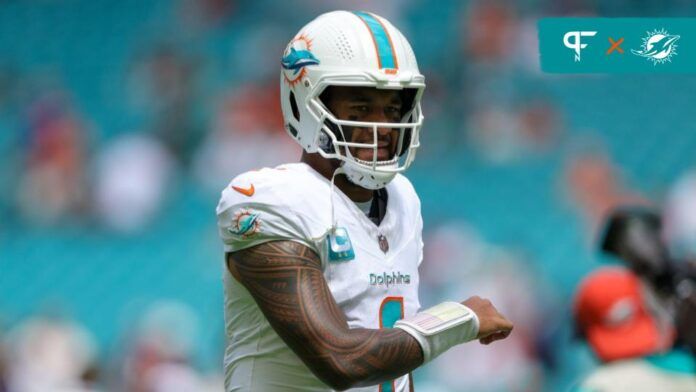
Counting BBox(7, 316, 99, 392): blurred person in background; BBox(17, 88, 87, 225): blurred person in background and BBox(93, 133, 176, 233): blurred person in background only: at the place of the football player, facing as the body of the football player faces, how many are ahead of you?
0

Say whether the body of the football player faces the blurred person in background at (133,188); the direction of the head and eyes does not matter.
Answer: no

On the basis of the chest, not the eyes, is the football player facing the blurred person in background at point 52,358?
no

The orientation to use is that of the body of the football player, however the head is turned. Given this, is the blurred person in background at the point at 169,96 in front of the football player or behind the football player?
behind

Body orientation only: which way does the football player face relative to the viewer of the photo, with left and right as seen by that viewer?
facing the viewer and to the right of the viewer

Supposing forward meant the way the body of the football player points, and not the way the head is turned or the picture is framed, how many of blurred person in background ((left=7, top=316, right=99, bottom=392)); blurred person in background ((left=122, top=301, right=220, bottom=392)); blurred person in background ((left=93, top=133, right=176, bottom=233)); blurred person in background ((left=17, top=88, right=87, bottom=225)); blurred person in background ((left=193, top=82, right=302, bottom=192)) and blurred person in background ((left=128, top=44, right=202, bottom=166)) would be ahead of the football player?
0

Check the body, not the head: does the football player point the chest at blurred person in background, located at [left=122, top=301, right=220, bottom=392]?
no

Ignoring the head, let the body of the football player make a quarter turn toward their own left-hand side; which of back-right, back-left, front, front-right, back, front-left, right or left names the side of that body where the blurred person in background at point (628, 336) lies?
front

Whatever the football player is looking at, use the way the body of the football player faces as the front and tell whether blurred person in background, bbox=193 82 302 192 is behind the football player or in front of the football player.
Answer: behind

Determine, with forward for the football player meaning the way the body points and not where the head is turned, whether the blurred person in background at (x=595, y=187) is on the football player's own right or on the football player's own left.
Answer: on the football player's own left
